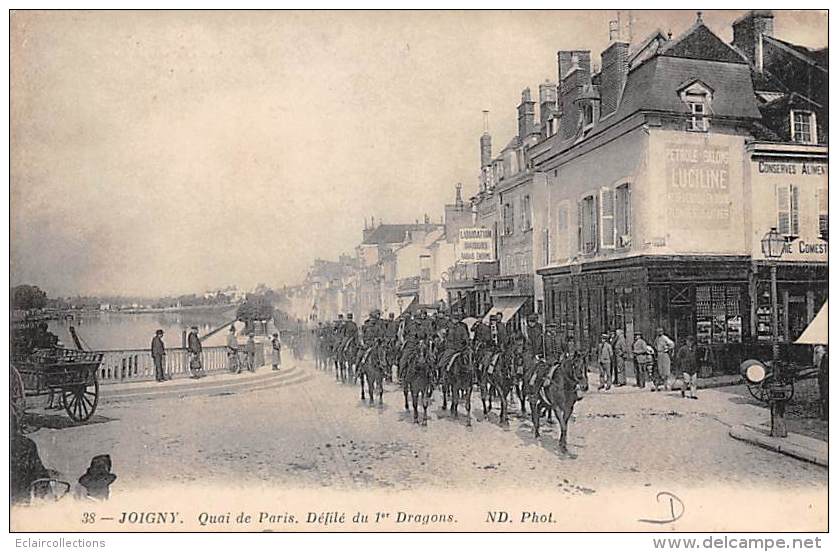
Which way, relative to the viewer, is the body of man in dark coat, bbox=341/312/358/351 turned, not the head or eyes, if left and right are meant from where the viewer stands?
facing the viewer

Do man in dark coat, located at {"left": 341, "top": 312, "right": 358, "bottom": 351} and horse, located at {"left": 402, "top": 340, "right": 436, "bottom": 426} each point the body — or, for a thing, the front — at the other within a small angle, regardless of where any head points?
no

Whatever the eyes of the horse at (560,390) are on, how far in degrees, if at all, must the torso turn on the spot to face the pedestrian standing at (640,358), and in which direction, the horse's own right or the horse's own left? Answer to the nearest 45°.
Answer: approximately 90° to the horse's own left

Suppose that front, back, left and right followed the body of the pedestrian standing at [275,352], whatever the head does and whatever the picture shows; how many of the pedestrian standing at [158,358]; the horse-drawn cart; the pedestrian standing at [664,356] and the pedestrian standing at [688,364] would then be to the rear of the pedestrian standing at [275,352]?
2

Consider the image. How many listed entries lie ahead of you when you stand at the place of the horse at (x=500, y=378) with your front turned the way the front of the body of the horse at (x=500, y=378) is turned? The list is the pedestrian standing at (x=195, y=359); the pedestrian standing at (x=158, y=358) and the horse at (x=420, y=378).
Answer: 0

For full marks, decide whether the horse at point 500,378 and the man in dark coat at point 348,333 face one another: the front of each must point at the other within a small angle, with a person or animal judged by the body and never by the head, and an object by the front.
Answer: no

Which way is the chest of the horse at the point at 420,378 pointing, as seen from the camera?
toward the camera

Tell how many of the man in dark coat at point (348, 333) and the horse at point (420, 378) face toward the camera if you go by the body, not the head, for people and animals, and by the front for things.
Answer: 2

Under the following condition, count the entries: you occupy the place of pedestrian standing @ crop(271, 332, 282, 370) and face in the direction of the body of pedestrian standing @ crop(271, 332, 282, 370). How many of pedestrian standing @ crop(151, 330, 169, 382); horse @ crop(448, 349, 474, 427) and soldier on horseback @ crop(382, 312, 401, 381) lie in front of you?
2

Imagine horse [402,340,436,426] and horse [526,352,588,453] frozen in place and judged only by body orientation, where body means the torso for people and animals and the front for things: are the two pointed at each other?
no

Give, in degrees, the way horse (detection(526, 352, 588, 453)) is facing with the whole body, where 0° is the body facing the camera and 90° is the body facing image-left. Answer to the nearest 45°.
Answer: approximately 315°

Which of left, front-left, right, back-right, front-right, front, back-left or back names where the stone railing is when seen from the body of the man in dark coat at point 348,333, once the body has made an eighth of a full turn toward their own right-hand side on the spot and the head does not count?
front-right

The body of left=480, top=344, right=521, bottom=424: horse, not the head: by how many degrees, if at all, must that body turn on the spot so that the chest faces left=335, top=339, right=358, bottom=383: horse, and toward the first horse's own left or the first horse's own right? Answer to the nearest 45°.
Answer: approximately 135° to the first horse's own right
